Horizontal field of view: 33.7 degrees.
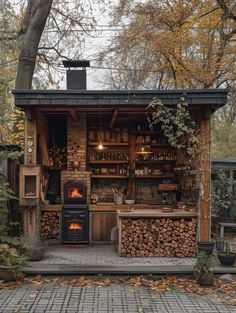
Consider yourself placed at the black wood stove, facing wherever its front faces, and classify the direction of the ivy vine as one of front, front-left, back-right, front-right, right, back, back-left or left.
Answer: front-left

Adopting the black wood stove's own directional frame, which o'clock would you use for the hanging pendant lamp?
The hanging pendant lamp is roughly at 8 o'clock from the black wood stove.

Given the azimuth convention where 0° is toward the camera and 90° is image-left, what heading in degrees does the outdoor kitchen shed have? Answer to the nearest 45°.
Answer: approximately 0°

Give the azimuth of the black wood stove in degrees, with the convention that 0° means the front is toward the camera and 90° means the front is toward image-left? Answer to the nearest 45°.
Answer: approximately 0°
